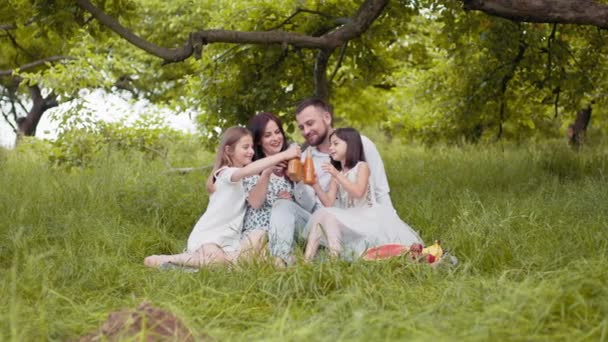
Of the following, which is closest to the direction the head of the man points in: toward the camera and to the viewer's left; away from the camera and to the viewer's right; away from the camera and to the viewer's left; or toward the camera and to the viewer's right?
toward the camera and to the viewer's left

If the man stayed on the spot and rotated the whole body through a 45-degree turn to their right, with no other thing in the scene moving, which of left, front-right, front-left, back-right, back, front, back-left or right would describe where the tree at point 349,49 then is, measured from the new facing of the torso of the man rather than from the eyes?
right

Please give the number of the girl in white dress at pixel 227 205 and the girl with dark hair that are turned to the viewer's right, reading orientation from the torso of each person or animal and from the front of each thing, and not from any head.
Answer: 1

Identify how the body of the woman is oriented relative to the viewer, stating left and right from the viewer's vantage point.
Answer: facing the viewer and to the right of the viewer

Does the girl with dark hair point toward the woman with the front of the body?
yes

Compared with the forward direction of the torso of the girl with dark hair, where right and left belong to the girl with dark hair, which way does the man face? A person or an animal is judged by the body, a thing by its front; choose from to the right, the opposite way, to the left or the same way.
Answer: the same way

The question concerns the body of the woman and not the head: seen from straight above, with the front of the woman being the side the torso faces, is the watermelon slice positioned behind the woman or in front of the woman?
in front

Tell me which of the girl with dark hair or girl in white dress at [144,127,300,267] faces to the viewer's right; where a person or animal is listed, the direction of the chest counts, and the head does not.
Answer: the girl in white dress

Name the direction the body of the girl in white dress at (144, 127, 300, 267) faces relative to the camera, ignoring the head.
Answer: to the viewer's right

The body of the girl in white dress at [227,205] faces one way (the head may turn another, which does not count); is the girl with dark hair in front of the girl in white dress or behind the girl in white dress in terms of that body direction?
in front

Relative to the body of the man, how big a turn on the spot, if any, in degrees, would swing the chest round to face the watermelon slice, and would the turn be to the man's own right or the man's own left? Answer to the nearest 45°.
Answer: approximately 90° to the man's own left

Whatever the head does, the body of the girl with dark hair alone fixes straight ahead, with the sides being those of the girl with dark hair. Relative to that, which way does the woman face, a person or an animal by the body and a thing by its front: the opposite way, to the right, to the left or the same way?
to the left

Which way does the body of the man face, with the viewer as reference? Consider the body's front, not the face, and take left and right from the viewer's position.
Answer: facing the viewer and to the left of the viewer

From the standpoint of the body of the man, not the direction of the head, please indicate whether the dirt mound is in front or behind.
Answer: in front
